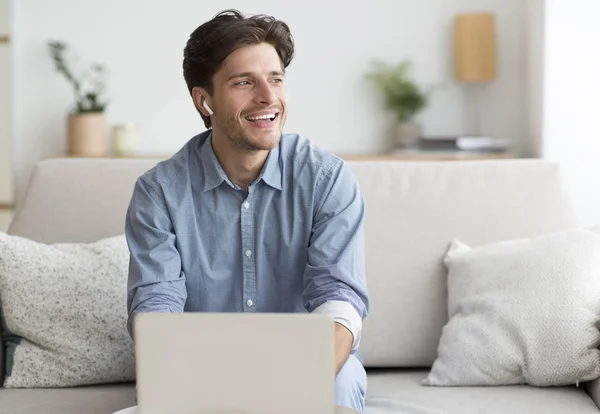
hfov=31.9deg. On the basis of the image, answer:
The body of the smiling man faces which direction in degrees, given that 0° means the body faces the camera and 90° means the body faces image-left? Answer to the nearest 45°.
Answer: approximately 0°

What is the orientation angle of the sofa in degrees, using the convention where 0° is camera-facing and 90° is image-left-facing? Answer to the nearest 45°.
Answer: approximately 0°

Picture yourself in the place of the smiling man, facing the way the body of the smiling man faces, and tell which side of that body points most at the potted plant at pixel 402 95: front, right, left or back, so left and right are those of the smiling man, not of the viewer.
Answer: back

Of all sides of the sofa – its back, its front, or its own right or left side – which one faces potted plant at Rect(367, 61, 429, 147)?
back

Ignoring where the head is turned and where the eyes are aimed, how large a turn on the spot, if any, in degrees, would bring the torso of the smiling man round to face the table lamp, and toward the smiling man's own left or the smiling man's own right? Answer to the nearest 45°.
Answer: approximately 135° to the smiling man's own left
